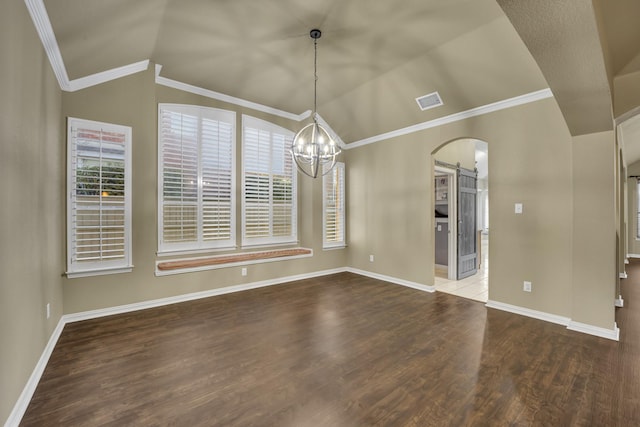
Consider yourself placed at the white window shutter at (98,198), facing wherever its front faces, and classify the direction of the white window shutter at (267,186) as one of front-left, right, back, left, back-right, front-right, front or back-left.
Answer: front-left

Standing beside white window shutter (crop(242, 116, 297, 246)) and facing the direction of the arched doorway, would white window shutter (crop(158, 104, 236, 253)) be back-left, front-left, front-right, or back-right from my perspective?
back-right

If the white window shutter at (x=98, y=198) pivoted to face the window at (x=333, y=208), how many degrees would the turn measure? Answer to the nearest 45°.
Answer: approximately 45° to its left

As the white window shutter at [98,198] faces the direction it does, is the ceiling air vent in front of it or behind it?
in front

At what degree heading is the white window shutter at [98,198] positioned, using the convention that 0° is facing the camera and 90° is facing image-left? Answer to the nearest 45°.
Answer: approximately 315°

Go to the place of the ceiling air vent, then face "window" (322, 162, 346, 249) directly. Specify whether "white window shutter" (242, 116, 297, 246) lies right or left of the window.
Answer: left

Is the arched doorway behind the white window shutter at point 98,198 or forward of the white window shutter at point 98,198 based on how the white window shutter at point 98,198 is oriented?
forward
